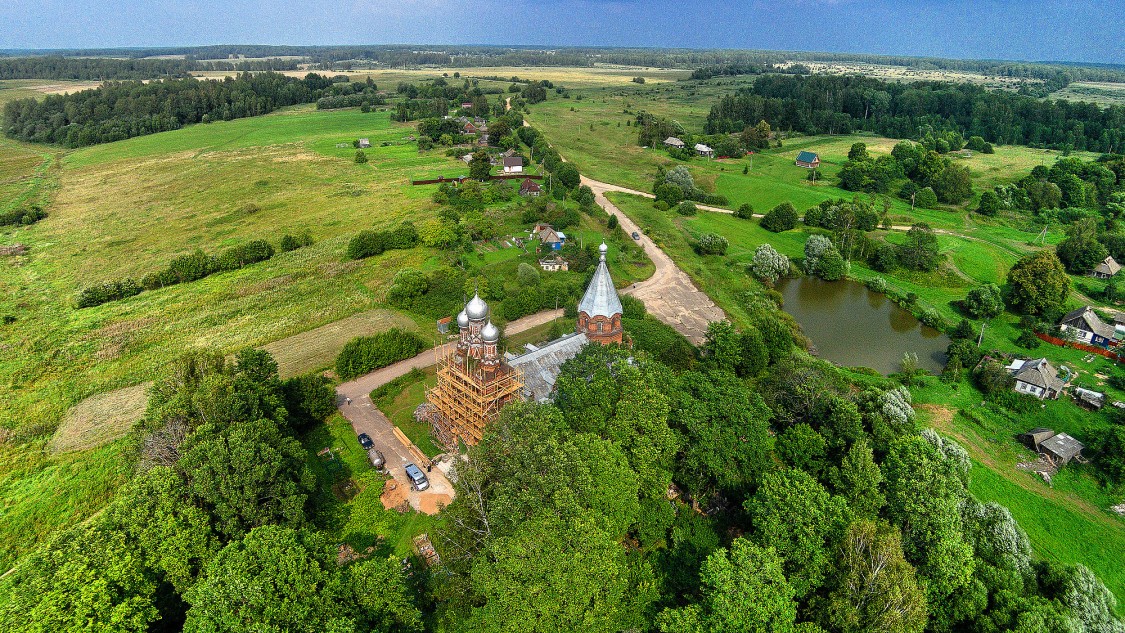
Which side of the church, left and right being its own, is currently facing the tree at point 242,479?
back

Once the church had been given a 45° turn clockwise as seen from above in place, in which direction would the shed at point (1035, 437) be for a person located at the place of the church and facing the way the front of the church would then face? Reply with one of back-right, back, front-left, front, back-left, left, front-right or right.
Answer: front

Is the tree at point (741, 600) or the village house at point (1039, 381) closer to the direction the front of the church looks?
the village house

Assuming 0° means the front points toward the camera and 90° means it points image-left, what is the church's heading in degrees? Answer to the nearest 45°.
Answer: approximately 225°

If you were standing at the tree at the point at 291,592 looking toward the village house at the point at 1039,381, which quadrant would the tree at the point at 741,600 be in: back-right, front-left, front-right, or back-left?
front-right

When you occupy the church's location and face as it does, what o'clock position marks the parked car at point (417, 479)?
The parked car is roughly at 6 o'clock from the church.

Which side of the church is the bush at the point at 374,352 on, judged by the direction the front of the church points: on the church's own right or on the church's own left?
on the church's own left

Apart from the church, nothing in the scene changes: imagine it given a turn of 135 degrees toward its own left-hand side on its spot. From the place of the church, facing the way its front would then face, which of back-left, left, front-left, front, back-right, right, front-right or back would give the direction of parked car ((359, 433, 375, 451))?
front

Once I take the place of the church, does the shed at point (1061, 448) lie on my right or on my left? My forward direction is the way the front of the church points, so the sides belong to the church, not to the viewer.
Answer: on my right

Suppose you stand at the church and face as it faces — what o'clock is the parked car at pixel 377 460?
The parked car is roughly at 7 o'clock from the church.

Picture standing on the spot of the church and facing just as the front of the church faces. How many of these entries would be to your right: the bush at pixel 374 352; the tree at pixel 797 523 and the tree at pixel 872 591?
2

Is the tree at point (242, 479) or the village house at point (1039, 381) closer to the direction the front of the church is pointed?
the village house

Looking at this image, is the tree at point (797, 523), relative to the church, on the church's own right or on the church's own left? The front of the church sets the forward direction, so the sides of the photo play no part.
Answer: on the church's own right

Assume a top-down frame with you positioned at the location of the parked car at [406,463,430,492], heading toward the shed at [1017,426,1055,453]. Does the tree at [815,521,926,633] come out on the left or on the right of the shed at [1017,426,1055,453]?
right

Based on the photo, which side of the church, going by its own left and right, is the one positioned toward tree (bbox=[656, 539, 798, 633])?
right
